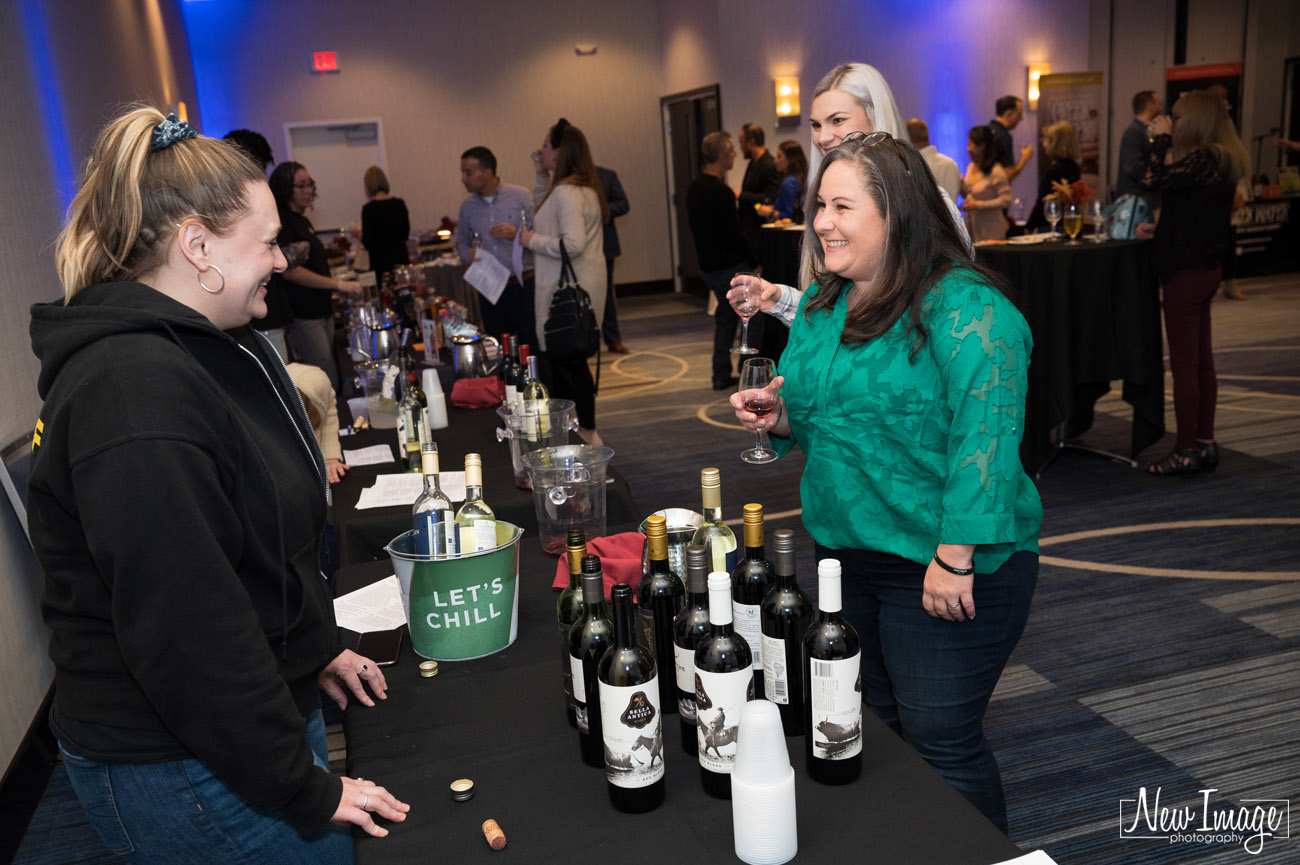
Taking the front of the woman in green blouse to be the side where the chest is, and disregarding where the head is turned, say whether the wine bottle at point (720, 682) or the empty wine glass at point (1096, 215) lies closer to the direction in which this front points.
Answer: the wine bottle

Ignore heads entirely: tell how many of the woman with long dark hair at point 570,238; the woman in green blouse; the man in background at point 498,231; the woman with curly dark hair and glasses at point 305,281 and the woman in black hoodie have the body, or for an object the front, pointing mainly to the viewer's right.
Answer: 2

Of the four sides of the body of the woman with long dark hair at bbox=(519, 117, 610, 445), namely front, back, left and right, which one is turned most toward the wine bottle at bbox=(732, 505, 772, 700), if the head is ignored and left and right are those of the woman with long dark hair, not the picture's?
left

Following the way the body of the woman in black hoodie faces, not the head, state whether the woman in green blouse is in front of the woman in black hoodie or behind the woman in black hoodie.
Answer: in front

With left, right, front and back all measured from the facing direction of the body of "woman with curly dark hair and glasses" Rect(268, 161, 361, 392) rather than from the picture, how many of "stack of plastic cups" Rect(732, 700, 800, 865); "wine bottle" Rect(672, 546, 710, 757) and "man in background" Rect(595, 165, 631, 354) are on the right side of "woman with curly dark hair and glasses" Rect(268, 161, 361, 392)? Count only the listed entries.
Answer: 2

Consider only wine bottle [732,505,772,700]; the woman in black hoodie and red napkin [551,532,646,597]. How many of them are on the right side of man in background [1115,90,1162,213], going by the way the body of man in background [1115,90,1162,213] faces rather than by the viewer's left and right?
3

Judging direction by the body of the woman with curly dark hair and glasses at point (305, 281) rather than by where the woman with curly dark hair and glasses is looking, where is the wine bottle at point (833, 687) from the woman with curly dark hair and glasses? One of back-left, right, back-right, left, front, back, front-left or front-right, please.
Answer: right

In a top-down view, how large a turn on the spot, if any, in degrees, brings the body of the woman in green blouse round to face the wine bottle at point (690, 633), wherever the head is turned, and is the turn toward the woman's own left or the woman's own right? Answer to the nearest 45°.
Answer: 0° — they already face it

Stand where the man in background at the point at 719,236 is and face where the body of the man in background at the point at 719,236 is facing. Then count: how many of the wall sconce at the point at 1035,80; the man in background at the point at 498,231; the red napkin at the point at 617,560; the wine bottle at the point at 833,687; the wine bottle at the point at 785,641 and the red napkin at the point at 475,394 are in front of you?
1

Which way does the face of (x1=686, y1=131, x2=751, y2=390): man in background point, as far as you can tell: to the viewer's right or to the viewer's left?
to the viewer's right

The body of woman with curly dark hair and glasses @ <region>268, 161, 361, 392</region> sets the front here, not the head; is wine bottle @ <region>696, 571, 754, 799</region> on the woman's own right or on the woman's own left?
on the woman's own right

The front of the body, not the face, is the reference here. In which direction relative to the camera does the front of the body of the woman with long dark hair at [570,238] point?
to the viewer's left

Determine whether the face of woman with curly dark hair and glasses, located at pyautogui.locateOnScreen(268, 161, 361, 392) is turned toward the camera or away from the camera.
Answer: toward the camera

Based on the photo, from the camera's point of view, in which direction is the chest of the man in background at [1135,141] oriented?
to the viewer's right

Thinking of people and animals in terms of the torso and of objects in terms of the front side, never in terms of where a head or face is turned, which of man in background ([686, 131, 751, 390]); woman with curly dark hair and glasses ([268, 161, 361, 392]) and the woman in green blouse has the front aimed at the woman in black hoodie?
the woman in green blouse
